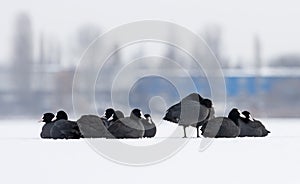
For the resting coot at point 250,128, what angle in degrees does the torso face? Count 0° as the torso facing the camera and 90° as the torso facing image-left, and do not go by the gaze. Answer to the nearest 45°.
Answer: approximately 90°

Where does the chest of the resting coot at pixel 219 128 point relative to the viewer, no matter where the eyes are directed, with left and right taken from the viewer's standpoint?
facing to the right of the viewer

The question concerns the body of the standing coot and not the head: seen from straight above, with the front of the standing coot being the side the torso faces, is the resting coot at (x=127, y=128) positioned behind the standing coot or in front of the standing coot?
behind
